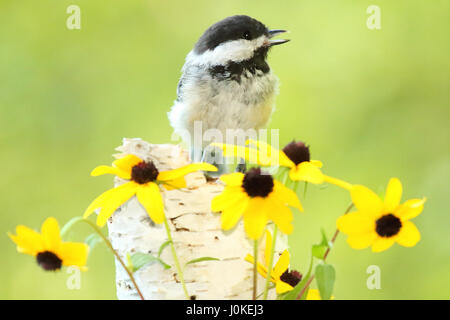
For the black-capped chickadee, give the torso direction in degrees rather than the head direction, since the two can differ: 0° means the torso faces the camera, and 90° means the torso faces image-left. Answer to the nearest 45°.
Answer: approximately 315°

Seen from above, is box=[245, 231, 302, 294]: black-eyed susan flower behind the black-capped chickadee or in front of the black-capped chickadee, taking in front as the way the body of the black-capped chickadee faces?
in front

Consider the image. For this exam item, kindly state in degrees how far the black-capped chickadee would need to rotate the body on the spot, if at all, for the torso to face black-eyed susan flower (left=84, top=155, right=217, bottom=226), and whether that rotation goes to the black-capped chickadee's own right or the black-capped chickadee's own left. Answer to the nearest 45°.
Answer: approximately 45° to the black-capped chickadee's own right
